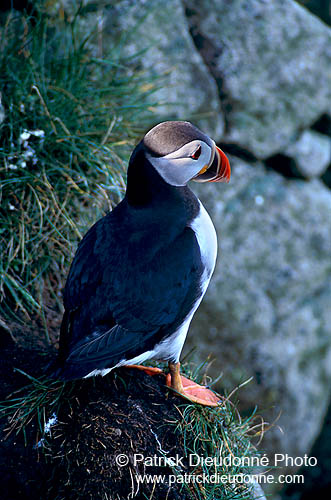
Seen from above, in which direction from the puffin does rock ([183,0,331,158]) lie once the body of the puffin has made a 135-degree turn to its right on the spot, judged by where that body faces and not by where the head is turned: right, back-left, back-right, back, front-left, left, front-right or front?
back-right

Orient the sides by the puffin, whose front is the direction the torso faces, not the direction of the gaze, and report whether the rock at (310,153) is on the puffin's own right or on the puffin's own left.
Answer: on the puffin's own left

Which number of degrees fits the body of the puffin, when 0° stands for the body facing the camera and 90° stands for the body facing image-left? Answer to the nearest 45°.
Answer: approximately 270°

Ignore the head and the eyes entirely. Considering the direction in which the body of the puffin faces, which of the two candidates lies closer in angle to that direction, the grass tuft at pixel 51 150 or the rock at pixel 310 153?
the rock
